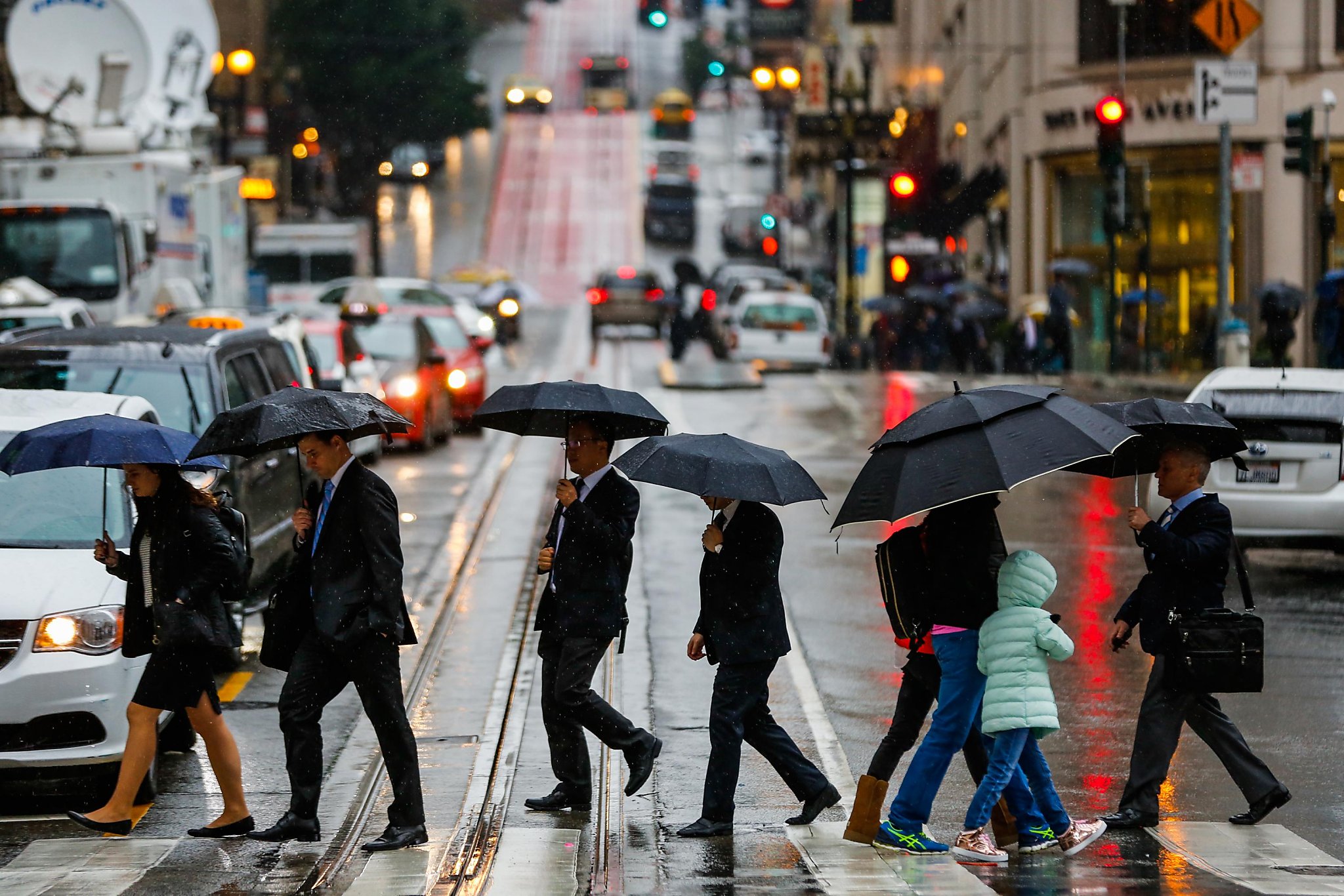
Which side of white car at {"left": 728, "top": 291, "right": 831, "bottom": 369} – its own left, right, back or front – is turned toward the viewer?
back

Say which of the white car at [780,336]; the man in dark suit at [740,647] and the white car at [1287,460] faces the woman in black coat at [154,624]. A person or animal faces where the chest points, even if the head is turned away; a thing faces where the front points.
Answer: the man in dark suit

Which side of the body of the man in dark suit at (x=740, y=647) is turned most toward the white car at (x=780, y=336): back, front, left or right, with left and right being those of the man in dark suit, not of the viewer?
right

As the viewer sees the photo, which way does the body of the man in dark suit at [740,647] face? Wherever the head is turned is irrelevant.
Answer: to the viewer's left

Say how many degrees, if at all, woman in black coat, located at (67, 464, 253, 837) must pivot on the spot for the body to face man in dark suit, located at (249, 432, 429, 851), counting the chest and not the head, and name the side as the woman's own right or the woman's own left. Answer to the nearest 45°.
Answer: approximately 135° to the woman's own left

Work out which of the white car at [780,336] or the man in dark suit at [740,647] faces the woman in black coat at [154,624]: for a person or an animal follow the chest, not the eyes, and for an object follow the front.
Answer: the man in dark suit

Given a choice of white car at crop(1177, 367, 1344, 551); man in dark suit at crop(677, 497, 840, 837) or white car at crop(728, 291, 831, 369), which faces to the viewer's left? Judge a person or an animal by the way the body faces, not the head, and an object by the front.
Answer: the man in dark suit

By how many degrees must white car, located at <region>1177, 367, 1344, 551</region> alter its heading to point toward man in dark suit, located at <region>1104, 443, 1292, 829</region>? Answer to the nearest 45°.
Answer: approximately 135° to its right

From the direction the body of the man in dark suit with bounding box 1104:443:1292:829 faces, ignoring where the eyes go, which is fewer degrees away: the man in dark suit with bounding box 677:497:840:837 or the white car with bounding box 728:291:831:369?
the man in dark suit

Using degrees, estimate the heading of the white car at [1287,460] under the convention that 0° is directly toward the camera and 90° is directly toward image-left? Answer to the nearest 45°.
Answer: approximately 225°

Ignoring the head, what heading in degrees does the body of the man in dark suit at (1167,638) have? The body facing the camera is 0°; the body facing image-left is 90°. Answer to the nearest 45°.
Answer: approximately 90°

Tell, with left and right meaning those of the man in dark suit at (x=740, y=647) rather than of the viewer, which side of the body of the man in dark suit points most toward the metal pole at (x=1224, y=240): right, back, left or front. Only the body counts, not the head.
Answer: right

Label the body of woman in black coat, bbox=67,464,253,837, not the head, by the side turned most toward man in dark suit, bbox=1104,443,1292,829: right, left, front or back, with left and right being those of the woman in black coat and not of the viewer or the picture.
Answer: back

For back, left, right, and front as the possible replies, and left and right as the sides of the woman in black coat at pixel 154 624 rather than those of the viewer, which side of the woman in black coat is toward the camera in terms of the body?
left

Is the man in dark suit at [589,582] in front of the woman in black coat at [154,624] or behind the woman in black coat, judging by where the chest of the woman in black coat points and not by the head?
behind

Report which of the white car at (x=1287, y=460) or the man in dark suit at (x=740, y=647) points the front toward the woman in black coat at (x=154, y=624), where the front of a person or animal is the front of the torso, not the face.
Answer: the man in dark suit

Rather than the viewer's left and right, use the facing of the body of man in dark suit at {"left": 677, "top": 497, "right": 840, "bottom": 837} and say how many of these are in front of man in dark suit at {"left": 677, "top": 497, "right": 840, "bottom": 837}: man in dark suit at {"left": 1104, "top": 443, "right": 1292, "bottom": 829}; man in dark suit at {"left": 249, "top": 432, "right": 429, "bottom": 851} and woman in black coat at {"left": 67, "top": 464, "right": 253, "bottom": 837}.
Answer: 2
